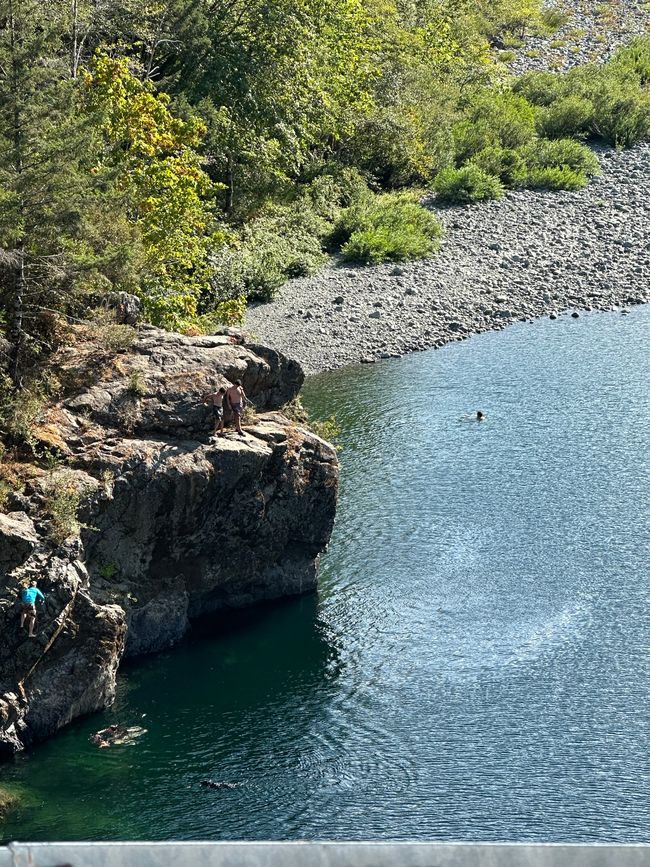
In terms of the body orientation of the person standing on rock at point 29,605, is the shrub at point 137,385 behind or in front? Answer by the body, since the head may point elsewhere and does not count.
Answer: in front

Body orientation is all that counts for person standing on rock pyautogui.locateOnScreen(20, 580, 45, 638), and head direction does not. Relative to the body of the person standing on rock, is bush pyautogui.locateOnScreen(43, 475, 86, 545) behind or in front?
in front
